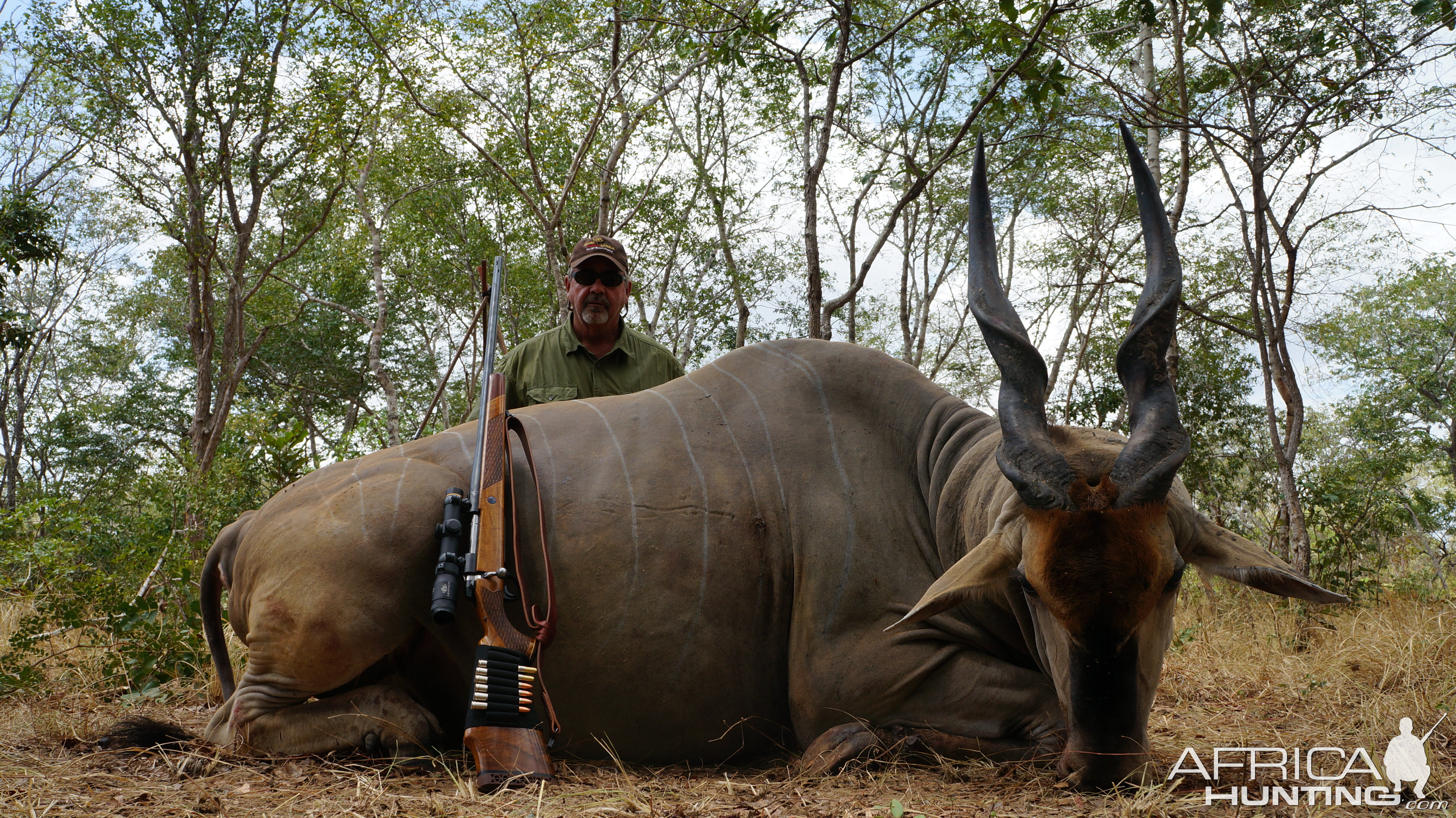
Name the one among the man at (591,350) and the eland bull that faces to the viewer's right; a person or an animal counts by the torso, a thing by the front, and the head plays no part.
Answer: the eland bull

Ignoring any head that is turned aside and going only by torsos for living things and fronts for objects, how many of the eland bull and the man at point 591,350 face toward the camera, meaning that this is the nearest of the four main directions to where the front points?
1

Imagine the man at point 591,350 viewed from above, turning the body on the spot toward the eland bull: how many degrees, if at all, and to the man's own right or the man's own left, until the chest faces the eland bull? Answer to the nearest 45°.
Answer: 0° — they already face it

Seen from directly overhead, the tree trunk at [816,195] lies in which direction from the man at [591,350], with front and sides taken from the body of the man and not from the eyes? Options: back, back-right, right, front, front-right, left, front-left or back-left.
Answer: back

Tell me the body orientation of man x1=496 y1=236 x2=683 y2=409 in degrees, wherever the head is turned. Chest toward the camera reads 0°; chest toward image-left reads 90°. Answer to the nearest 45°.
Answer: approximately 0°

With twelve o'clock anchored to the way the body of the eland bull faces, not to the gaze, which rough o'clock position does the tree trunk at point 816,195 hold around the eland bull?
The tree trunk is roughly at 9 o'clock from the eland bull.

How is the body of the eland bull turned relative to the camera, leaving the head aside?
to the viewer's right

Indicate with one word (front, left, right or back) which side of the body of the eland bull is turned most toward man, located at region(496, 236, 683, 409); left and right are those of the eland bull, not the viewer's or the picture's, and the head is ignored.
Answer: left

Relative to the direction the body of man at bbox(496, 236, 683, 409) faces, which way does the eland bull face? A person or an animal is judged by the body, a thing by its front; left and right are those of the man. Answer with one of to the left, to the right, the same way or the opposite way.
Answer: to the left
